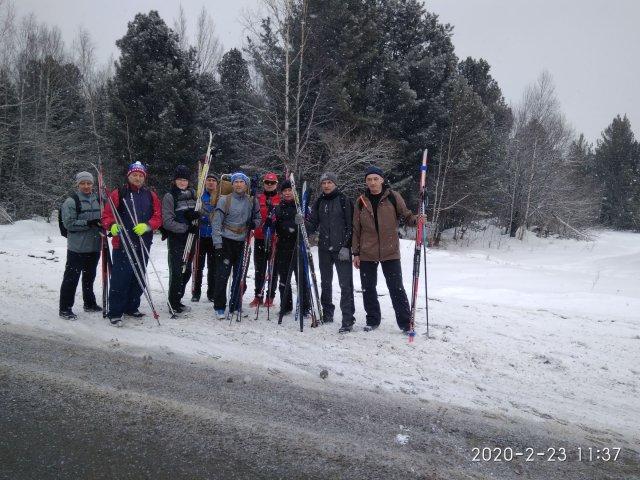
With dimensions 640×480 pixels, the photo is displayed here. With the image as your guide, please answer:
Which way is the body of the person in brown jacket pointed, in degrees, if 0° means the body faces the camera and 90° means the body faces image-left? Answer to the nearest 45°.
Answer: approximately 0°

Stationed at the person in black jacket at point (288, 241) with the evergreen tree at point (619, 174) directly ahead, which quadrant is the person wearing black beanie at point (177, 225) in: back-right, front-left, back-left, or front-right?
back-left

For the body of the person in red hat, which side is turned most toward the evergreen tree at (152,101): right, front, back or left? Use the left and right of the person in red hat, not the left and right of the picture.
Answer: back

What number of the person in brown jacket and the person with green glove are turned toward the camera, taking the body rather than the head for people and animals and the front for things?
2

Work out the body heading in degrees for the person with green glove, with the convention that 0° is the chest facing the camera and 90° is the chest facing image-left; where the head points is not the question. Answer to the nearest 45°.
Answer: approximately 0°

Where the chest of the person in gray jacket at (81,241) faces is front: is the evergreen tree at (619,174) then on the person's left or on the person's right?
on the person's left

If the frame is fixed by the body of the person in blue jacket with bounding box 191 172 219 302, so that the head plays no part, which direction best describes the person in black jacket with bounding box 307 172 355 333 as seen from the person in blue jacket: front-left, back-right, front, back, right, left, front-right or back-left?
front-left
